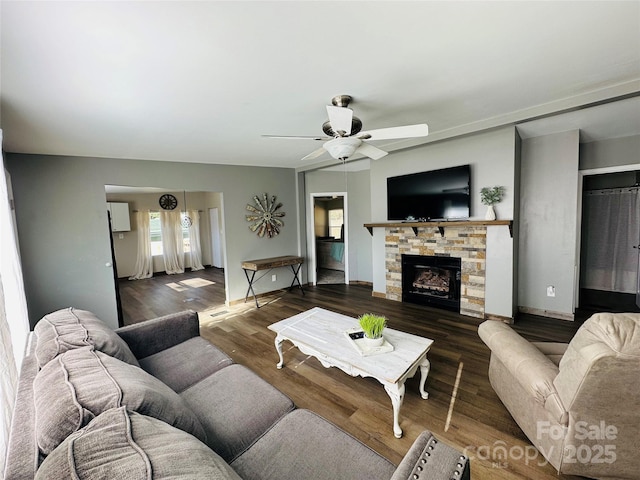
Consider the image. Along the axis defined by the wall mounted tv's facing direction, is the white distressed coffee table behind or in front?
in front

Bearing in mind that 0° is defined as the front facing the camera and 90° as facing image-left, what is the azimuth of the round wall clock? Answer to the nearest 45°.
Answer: approximately 0°

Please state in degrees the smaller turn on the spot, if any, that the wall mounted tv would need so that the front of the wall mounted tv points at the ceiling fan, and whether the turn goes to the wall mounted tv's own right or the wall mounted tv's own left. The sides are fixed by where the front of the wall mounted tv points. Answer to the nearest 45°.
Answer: approximately 45° to the wall mounted tv's own left

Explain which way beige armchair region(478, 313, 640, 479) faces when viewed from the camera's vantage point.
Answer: facing away from the viewer and to the left of the viewer

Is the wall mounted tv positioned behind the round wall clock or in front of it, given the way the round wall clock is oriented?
in front

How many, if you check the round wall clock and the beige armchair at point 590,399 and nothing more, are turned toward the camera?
1

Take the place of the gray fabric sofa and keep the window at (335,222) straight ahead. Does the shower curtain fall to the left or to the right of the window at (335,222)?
right
